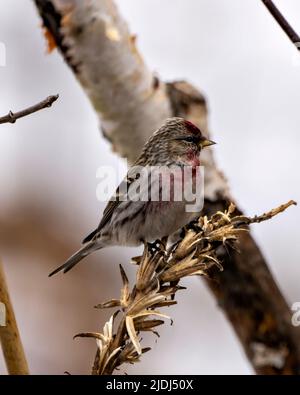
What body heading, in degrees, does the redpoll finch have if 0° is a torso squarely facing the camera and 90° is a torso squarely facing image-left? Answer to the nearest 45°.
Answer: approximately 270°

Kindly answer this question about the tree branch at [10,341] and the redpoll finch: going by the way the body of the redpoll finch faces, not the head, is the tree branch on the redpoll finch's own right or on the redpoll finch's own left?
on the redpoll finch's own right
